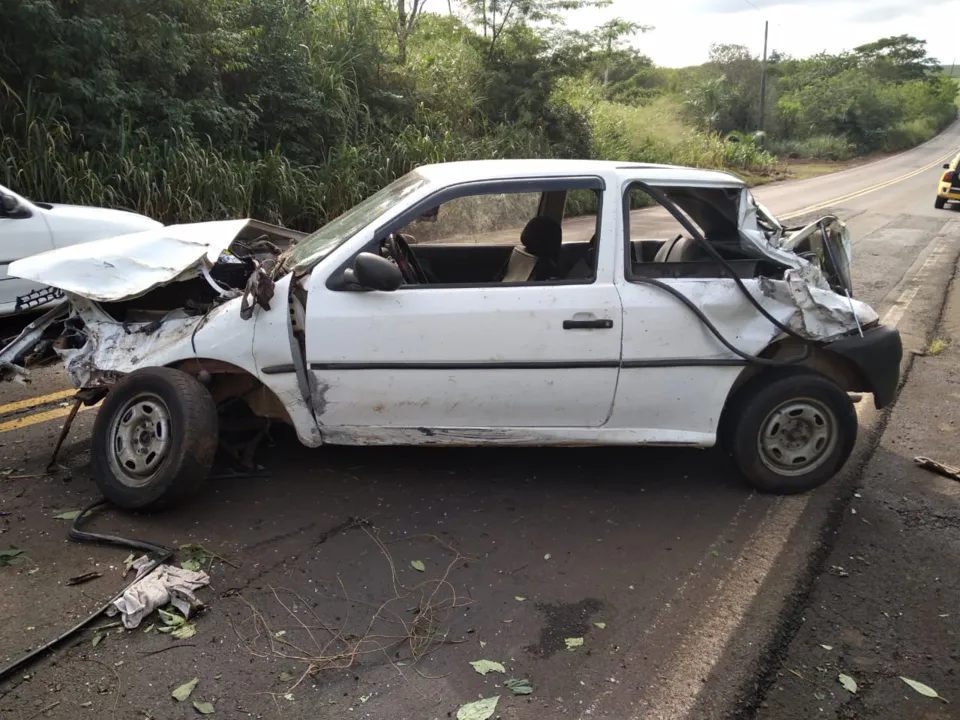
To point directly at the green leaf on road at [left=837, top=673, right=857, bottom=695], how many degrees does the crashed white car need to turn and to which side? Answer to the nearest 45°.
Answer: approximately 135° to its left

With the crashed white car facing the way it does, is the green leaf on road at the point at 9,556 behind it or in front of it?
in front

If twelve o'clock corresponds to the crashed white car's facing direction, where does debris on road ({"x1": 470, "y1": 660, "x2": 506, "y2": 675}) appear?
The debris on road is roughly at 9 o'clock from the crashed white car.

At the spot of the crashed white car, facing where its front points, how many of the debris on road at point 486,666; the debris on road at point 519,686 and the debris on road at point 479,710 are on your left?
3

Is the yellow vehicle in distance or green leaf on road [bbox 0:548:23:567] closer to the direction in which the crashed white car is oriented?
the green leaf on road

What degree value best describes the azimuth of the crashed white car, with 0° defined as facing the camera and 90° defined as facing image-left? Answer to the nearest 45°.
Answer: approximately 90°

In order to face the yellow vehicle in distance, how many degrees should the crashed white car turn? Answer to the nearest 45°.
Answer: approximately 135° to its right

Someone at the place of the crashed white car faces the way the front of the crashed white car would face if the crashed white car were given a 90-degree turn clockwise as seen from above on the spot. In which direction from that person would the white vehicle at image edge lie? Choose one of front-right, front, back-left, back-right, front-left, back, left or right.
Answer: front-left

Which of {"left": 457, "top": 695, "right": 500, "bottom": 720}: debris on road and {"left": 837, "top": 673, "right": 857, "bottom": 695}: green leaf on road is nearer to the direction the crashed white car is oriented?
the debris on road

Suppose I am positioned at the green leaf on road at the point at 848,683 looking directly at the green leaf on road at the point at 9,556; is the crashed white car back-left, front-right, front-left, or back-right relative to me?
front-right

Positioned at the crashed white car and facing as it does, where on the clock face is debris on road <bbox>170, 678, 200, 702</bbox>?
The debris on road is roughly at 10 o'clock from the crashed white car.

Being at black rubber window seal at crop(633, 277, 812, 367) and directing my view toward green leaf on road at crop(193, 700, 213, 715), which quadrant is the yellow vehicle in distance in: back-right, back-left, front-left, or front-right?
back-right

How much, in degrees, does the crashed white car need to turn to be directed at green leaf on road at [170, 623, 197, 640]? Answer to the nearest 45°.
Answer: approximately 45° to its left

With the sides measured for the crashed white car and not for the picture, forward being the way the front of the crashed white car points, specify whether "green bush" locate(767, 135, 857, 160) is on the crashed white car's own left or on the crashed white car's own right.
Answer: on the crashed white car's own right

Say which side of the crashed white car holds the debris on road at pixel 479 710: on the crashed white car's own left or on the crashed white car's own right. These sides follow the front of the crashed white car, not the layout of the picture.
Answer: on the crashed white car's own left

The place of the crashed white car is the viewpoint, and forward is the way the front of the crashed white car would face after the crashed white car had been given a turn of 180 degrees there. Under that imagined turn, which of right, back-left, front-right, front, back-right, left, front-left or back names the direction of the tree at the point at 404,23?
left

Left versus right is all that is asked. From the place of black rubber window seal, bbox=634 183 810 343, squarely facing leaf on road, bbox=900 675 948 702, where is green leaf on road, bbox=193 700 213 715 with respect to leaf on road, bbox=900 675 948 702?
right

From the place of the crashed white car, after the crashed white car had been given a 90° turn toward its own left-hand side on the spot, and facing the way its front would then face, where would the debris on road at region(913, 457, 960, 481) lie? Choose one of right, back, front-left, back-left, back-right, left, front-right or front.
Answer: left
